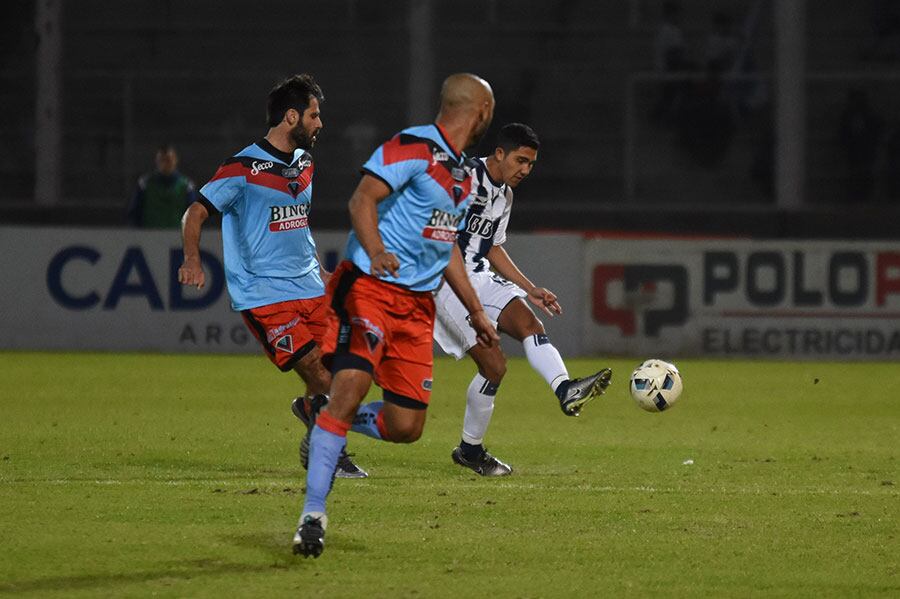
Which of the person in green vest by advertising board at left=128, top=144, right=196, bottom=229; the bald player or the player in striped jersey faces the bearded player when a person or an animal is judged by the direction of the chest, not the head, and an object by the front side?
the person in green vest by advertising board

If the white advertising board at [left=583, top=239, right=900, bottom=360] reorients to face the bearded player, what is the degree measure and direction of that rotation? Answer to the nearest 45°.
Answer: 0° — it already faces them

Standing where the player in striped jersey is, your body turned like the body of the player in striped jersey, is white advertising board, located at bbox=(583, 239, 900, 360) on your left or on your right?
on your left

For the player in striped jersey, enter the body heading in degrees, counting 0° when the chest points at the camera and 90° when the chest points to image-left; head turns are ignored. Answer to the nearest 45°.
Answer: approximately 315°

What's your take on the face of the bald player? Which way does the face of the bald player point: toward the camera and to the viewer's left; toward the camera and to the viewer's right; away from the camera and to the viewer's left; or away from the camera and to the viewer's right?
away from the camera and to the viewer's right

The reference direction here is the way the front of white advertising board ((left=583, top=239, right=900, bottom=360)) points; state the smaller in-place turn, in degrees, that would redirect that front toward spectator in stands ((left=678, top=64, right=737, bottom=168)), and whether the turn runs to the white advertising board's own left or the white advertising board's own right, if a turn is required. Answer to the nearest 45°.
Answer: approximately 180°

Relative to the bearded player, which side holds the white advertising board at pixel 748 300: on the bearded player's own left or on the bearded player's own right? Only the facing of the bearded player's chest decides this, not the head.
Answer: on the bearded player's own left

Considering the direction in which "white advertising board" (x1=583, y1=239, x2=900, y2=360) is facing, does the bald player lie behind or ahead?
ahead

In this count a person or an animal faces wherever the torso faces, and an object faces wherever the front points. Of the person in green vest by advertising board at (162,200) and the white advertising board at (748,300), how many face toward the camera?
2

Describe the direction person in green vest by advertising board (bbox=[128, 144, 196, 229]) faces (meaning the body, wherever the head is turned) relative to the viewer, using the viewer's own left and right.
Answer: facing the viewer

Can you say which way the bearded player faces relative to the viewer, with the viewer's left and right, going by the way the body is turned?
facing the viewer and to the right of the viewer
